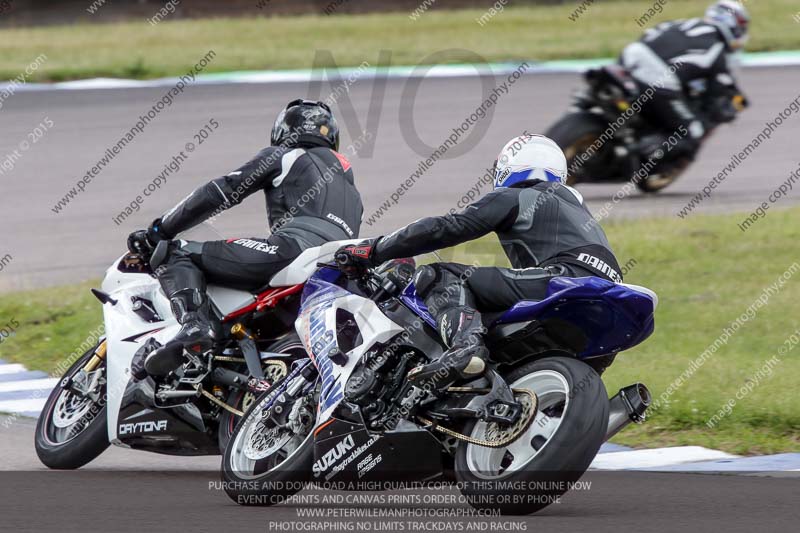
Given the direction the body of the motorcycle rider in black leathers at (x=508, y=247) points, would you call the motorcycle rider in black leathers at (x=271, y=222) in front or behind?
in front

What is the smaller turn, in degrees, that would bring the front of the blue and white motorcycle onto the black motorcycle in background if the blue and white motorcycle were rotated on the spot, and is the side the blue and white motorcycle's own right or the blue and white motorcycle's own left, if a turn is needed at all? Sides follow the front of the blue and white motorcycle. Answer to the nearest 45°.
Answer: approximately 45° to the blue and white motorcycle's own right

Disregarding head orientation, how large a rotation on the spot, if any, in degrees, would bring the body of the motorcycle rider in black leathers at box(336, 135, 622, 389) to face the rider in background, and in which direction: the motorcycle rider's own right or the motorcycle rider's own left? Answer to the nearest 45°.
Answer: approximately 45° to the motorcycle rider's own right

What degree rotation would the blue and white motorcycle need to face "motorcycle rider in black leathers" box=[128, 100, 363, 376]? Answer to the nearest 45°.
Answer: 0° — it already faces them

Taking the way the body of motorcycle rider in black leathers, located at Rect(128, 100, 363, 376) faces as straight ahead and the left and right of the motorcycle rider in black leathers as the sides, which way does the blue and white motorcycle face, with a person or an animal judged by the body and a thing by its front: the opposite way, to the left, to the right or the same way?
the same way

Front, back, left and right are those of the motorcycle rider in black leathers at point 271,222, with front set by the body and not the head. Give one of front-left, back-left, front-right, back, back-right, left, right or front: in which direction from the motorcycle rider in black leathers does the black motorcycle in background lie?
right

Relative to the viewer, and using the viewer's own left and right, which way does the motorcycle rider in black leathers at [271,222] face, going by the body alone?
facing away from the viewer and to the left of the viewer

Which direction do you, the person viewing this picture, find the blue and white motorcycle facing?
facing away from the viewer and to the left of the viewer

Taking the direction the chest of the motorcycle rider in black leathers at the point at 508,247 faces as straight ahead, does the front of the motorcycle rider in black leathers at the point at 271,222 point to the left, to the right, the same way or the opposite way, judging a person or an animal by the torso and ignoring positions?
the same way

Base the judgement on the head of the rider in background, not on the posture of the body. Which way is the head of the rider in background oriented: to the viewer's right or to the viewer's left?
to the viewer's right

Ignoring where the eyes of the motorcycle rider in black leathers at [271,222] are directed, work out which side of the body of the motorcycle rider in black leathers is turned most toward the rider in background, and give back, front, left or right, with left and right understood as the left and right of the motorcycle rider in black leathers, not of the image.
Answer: right

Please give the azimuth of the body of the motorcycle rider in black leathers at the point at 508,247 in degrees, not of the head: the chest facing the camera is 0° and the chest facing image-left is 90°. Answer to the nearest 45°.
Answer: approximately 135°
